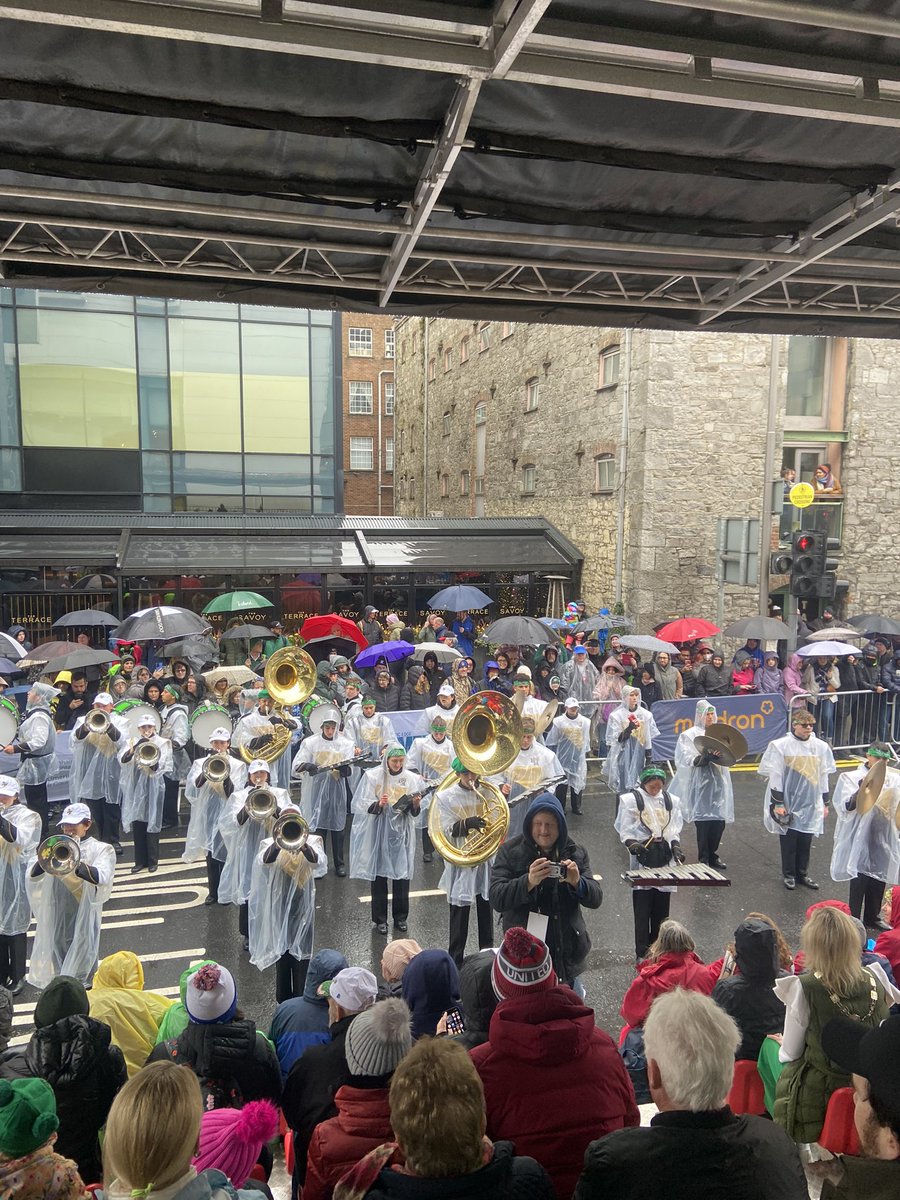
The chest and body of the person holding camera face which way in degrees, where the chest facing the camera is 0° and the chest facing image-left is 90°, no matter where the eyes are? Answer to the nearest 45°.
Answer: approximately 0°

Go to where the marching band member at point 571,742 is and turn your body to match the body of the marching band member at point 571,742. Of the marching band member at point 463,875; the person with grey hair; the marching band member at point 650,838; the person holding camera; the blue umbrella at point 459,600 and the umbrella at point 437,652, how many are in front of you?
4

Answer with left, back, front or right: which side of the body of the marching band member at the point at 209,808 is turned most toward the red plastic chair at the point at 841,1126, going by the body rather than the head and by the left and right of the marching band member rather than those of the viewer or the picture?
front

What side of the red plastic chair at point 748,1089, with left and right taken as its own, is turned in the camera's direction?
back

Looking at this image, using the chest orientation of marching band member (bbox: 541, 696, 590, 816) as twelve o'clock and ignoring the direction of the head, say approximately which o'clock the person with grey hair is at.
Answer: The person with grey hair is roughly at 12 o'clock from the marching band member.

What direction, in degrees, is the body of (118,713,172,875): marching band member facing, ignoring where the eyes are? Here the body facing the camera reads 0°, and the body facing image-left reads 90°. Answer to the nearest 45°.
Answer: approximately 0°

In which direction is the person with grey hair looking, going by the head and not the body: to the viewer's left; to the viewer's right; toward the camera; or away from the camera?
away from the camera

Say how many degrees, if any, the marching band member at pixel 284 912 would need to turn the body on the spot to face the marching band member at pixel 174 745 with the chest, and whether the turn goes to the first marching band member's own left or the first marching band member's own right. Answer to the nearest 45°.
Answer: approximately 180°

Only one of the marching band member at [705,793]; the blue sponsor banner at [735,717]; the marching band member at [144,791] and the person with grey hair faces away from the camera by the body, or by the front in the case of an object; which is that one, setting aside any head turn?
the person with grey hair

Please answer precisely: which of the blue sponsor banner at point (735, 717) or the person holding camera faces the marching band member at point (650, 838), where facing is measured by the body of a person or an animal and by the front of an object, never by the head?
the blue sponsor banner

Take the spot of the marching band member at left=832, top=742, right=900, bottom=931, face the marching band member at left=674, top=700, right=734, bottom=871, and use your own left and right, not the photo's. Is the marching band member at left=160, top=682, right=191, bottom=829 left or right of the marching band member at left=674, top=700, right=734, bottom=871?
left

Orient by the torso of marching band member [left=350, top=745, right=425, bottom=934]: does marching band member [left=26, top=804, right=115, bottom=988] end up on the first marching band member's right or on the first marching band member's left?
on the first marching band member's right
